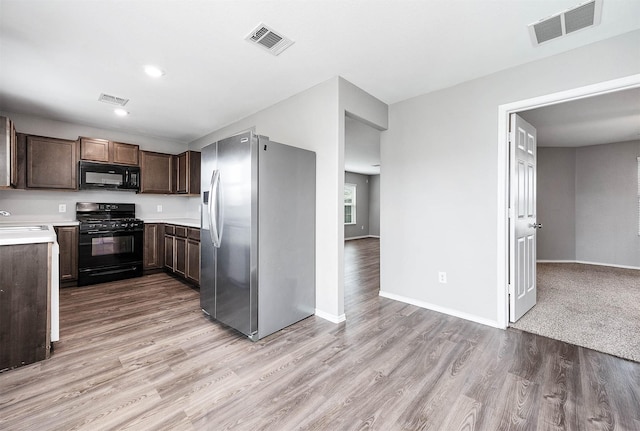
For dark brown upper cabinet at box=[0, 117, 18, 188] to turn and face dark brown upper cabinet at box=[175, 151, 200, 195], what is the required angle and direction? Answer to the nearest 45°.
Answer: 0° — it already faces it

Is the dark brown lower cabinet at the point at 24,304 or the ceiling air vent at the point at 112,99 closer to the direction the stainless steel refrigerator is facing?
the dark brown lower cabinet

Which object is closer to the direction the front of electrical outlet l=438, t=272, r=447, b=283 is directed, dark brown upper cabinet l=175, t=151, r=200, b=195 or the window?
the dark brown upper cabinet

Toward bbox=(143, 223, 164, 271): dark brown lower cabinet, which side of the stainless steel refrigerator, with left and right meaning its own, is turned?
right

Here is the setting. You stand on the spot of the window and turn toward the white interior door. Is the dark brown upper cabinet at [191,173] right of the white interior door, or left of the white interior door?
right

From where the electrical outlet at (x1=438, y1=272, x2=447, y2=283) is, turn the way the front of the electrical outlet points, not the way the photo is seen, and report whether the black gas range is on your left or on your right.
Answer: on your right

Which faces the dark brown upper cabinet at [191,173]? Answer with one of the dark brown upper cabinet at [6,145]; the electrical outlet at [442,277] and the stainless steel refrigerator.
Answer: the dark brown upper cabinet at [6,145]

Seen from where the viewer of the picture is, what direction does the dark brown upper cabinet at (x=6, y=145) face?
facing to the right of the viewer

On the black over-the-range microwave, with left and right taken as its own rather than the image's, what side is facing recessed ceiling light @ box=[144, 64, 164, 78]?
front

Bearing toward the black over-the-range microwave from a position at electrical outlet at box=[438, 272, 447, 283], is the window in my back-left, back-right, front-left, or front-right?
front-right

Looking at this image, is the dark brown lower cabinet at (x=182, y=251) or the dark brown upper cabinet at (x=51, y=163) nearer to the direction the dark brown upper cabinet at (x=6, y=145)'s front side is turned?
the dark brown lower cabinet

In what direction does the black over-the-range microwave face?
toward the camera

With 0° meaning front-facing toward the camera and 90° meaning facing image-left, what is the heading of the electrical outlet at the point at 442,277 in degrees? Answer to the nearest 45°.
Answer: approximately 0°

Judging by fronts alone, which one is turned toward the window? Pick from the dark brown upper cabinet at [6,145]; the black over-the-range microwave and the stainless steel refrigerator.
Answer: the dark brown upper cabinet

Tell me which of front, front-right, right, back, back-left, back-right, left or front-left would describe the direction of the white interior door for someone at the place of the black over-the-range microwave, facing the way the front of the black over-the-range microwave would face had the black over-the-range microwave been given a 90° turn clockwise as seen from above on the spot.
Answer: back-left
